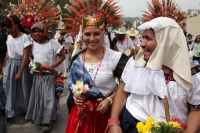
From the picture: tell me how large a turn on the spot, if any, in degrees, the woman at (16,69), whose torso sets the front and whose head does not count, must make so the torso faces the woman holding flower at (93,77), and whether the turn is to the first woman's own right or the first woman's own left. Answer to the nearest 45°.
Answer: approximately 45° to the first woman's own left

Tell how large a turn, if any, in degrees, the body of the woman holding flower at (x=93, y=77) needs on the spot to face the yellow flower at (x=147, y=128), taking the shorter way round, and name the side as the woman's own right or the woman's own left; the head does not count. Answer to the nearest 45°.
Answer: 0° — they already face it

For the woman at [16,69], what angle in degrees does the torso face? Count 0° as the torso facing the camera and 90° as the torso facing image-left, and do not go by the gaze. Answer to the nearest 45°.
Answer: approximately 45°

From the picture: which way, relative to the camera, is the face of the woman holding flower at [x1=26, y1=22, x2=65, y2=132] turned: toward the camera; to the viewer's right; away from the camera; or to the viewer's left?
toward the camera

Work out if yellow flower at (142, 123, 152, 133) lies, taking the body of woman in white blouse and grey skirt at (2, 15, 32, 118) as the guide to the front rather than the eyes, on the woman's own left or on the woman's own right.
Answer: on the woman's own left

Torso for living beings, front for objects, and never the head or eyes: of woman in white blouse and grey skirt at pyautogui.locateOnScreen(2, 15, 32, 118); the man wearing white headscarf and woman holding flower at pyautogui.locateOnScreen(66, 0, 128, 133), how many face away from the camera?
0

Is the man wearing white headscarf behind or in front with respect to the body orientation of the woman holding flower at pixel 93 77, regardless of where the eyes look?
in front

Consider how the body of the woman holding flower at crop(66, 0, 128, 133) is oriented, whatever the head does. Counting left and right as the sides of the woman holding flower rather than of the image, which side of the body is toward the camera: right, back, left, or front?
front

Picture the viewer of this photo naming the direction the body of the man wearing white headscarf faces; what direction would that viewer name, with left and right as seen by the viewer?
facing the viewer and to the left of the viewer

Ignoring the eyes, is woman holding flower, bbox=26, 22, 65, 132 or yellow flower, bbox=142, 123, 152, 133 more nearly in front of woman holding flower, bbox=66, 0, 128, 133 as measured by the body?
the yellow flower

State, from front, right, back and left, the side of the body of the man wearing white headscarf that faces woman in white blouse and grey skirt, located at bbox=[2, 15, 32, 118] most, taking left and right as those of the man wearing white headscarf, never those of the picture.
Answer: right

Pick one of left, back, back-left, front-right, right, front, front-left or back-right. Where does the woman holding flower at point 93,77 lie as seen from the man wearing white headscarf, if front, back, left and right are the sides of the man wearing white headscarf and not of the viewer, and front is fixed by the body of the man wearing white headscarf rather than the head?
right

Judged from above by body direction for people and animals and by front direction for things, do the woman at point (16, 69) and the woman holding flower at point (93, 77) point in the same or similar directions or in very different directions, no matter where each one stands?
same or similar directions
